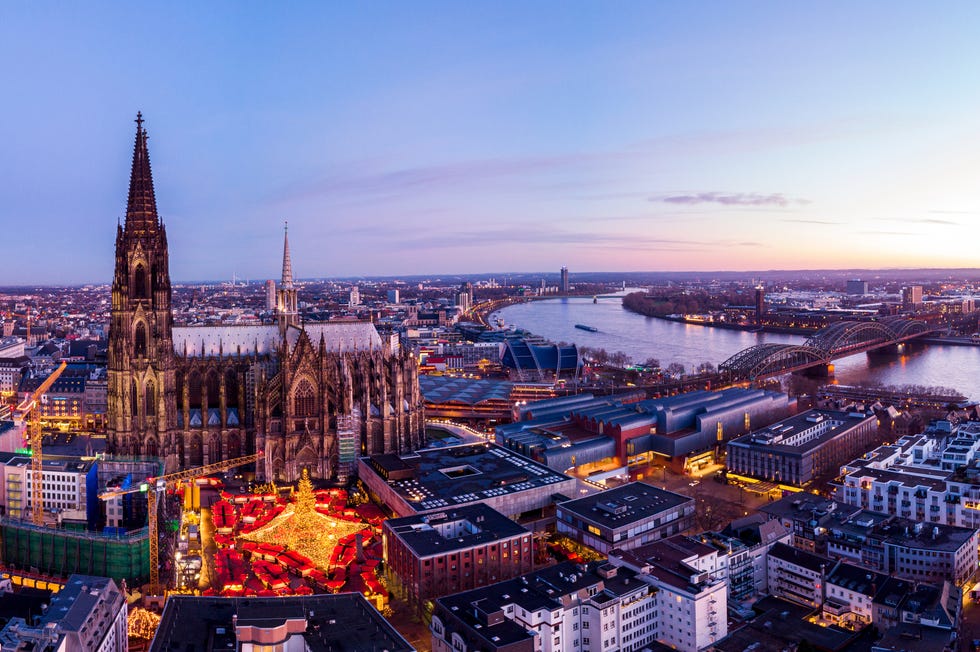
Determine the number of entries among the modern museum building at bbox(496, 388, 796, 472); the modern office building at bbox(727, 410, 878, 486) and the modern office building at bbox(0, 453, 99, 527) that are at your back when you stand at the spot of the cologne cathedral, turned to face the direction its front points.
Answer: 2

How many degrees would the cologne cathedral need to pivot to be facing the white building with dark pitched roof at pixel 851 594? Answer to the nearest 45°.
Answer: approximately 135° to its left

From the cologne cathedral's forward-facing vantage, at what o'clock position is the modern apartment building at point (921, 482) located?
The modern apartment building is roughly at 7 o'clock from the cologne cathedral.

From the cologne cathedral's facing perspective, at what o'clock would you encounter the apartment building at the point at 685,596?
The apartment building is roughly at 8 o'clock from the cologne cathedral.

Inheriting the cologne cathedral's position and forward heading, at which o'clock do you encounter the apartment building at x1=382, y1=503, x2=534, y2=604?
The apartment building is roughly at 8 o'clock from the cologne cathedral.

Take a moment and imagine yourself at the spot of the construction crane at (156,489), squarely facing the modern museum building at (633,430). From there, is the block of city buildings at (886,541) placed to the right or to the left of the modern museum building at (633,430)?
right

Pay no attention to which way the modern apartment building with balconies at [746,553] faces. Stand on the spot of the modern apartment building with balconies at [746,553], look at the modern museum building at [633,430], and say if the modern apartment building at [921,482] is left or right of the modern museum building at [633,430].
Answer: right

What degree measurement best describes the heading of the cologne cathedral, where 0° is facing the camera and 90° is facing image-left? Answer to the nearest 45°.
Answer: approximately 90°

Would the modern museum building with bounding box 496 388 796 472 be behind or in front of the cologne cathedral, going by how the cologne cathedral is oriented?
behind

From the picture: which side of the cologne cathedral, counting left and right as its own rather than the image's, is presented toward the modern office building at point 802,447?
back

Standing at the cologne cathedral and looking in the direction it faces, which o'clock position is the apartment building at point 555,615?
The apartment building is roughly at 8 o'clock from the cologne cathedral.

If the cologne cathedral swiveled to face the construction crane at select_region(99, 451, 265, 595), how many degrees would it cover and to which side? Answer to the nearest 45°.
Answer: approximately 90° to its left

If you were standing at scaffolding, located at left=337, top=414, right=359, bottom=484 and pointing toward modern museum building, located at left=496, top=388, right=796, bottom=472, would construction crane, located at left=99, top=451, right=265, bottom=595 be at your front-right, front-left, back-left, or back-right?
back-right

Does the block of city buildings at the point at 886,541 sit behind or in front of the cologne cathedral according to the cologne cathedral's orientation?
behind

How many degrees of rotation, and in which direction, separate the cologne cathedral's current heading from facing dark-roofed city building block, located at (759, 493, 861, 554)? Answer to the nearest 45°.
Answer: approximately 135° to its left
